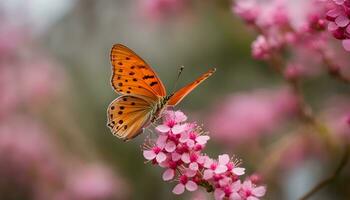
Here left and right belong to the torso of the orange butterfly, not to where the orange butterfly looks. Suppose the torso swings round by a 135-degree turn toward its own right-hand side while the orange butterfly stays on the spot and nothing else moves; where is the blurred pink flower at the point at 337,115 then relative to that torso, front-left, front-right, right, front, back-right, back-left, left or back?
back-left

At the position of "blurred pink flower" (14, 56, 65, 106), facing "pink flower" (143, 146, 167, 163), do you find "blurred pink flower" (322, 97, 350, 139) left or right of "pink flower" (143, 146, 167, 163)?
left

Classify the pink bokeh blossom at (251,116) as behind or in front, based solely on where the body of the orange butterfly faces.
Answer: in front

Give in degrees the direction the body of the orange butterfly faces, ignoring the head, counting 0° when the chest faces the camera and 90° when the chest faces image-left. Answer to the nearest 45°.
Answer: approximately 225°

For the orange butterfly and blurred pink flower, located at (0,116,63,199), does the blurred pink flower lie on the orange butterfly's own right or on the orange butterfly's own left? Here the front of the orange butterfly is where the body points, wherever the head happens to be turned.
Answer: on the orange butterfly's own left
